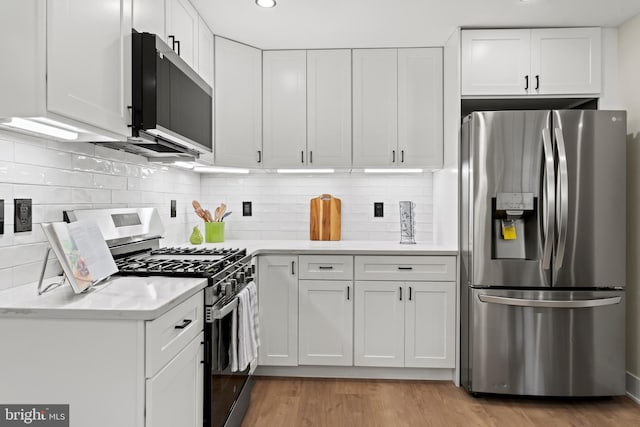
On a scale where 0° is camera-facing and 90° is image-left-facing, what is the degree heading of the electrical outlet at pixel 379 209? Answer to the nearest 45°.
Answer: approximately 0°

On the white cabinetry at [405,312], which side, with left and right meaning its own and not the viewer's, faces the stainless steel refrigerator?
left

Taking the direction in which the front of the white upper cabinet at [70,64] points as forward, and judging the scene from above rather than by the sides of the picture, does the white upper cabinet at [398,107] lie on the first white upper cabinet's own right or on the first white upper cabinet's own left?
on the first white upper cabinet's own left

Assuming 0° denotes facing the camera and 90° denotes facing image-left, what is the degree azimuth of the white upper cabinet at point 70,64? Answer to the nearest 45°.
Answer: approximately 315°

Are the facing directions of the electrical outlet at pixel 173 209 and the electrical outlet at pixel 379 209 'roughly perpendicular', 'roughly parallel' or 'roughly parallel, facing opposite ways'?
roughly perpendicular

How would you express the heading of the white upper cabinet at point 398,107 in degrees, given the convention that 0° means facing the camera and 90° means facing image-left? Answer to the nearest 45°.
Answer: approximately 0°

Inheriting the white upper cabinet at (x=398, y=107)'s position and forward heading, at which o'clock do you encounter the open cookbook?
The open cookbook is roughly at 1 o'clock from the white upper cabinet.
